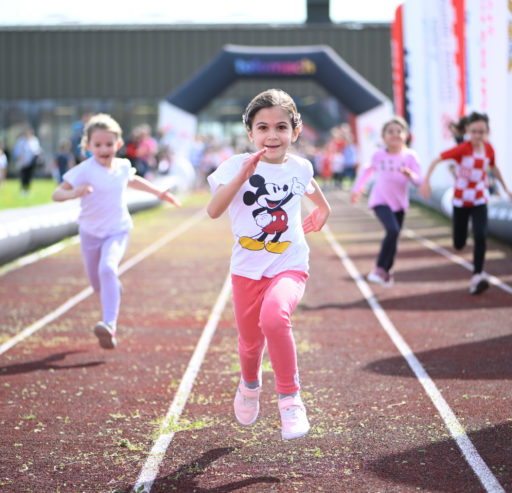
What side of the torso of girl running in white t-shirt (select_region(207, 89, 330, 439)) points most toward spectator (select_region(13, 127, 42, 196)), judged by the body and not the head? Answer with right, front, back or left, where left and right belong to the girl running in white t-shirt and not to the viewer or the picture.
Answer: back

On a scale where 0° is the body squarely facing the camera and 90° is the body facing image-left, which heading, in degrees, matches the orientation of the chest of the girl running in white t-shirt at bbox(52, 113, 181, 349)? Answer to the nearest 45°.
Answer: approximately 0°

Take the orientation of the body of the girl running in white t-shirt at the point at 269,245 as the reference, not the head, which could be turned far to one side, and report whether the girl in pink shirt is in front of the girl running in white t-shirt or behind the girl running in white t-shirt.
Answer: behind

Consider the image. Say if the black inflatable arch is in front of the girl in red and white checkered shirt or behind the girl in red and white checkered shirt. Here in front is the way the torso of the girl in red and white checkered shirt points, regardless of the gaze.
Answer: behind

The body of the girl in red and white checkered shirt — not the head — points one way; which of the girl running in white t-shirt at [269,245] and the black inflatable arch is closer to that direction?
the girl running in white t-shirt

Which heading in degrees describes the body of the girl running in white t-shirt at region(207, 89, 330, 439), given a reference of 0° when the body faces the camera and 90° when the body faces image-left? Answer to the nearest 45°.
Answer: approximately 0°
